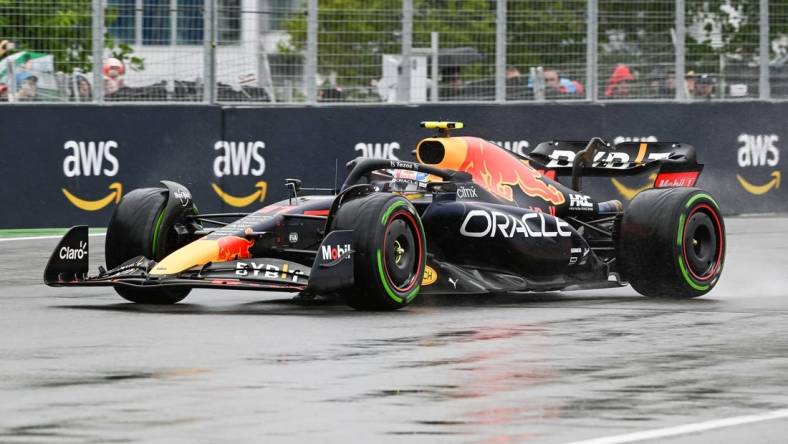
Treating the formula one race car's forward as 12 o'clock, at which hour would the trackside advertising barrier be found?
The trackside advertising barrier is roughly at 4 o'clock from the formula one race car.

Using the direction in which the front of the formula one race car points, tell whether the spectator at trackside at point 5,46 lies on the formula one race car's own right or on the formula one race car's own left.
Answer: on the formula one race car's own right

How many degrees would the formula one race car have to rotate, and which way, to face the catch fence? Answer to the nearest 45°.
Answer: approximately 135° to its right

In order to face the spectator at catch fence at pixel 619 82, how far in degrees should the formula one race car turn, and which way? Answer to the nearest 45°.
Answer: approximately 135° to its right

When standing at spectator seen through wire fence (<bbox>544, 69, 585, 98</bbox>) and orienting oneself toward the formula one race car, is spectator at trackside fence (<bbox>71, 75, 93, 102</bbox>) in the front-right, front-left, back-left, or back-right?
front-right

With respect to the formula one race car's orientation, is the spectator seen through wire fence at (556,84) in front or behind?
behind

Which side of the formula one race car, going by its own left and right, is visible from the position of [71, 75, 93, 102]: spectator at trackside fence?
right

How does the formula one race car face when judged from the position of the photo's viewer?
facing the viewer and to the left of the viewer
